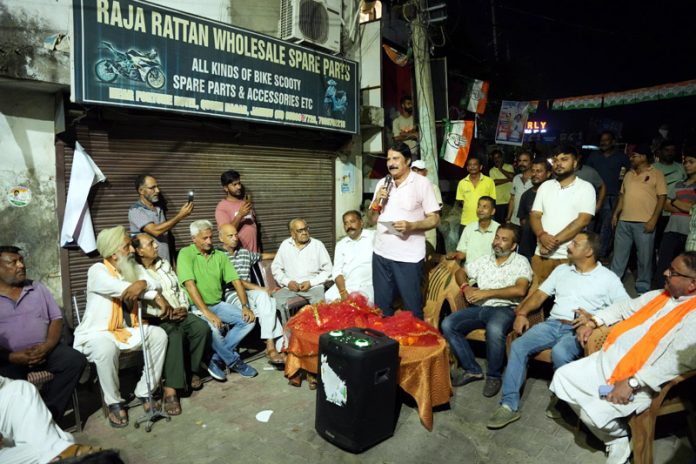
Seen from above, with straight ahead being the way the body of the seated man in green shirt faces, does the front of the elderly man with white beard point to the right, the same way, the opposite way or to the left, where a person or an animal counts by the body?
the same way

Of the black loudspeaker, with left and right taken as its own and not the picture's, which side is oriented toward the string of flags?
back

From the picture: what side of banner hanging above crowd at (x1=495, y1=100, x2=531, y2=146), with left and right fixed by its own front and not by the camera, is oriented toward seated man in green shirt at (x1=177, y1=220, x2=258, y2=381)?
front

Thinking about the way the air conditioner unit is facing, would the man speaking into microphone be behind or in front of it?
in front

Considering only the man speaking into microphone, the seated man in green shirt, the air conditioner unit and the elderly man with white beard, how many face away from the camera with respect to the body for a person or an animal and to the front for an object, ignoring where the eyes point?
0

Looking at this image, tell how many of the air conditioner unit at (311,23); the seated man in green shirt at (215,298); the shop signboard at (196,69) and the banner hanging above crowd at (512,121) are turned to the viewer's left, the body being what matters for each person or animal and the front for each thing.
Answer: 0

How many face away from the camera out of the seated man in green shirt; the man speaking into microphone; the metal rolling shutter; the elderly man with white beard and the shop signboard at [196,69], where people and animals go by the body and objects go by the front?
0

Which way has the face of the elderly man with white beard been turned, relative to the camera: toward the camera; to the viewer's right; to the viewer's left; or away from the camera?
to the viewer's right

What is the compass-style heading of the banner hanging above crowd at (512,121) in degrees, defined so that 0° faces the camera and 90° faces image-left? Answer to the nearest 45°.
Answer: approximately 0°

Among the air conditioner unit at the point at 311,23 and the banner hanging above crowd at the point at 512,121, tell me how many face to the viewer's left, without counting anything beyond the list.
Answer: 0

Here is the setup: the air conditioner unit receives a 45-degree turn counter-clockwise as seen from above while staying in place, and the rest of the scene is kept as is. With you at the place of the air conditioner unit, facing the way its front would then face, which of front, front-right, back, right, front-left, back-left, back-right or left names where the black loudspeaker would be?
right

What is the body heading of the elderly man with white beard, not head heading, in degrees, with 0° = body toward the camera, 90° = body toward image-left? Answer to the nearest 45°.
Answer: approximately 315°

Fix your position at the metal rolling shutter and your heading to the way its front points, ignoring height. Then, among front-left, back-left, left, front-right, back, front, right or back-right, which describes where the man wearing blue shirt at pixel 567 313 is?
front

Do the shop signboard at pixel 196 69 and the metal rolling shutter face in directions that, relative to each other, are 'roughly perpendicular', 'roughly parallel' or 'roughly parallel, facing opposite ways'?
roughly parallel
